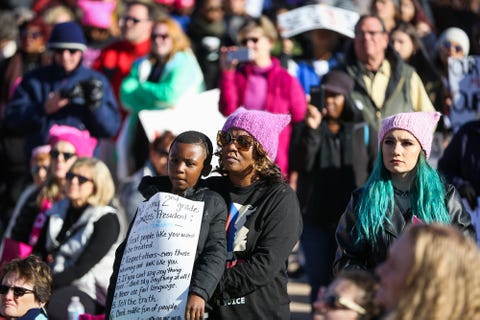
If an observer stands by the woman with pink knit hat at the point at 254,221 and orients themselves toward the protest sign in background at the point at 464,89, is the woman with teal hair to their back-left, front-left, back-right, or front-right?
front-right

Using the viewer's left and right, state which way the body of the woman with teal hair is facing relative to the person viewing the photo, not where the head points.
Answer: facing the viewer

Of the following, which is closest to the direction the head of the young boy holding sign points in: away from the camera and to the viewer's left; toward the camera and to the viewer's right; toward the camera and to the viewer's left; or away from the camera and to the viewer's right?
toward the camera and to the viewer's left

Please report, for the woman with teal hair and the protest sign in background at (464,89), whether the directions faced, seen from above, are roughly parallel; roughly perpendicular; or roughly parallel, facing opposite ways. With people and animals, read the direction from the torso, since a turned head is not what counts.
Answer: roughly parallel

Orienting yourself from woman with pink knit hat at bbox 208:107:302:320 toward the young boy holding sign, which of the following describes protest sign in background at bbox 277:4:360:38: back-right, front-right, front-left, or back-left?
back-right

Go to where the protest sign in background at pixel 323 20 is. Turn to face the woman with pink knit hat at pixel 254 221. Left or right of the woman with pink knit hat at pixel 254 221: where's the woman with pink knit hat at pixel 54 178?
right

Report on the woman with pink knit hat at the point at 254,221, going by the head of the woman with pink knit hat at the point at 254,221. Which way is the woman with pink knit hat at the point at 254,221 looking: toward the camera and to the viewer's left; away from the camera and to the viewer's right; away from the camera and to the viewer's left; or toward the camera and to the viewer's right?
toward the camera and to the viewer's left

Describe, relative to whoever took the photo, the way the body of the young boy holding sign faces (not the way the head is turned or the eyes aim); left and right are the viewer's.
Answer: facing the viewer and to the left of the viewer

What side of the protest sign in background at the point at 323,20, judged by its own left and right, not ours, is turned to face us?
front

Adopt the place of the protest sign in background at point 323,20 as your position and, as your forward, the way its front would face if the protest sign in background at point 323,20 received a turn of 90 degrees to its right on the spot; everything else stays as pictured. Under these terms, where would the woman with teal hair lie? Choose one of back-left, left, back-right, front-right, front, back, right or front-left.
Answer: left

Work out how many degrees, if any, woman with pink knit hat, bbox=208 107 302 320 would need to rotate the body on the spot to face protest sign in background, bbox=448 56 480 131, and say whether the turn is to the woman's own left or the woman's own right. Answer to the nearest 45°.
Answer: approximately 180°
